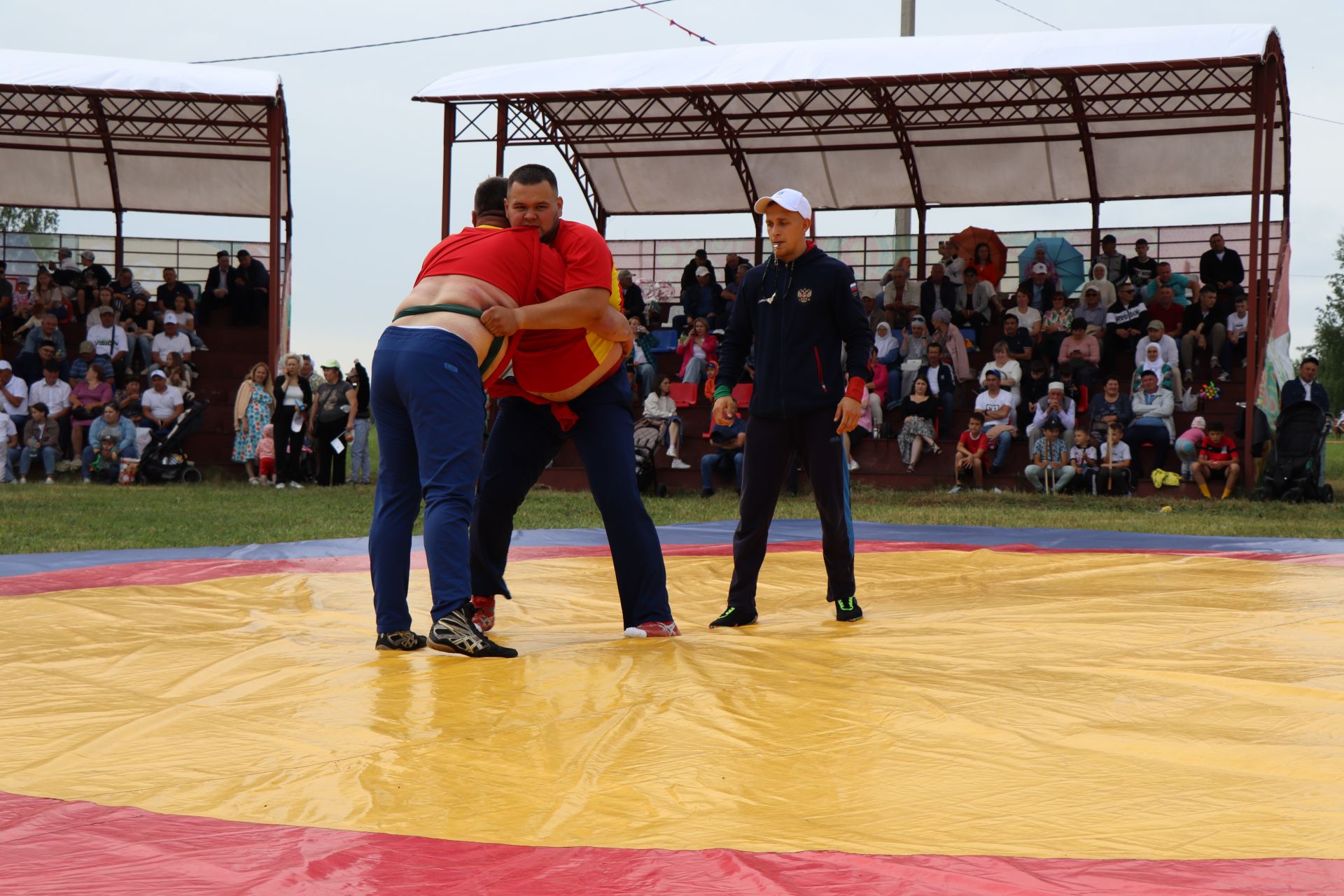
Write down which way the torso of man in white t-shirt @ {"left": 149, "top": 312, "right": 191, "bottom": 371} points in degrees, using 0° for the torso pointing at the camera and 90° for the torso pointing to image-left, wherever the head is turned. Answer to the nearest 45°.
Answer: approximately 0°

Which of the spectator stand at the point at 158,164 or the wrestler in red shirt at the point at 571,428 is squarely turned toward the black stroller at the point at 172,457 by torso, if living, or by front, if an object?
the spectator stand

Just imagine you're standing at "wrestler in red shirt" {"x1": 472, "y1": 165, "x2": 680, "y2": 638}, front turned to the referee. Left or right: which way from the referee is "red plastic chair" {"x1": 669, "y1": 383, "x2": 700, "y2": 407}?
left

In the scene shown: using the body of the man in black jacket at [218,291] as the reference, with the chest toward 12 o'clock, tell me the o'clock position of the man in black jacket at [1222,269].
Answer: the man in black jacket at [1222,269] is roughly at 10 o'clock from the man in black jacket at [218,291].

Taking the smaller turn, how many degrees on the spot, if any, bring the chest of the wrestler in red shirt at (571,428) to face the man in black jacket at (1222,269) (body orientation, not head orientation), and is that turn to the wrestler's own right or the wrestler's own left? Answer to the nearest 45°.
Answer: approximately 180°

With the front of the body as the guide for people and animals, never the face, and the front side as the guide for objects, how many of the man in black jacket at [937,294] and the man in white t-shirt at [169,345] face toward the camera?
2
